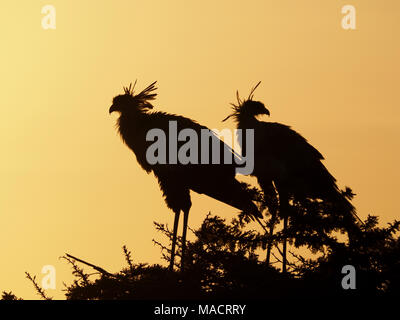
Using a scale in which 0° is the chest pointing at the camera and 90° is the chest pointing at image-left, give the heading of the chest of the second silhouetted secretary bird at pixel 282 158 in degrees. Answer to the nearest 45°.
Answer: approximately 90°

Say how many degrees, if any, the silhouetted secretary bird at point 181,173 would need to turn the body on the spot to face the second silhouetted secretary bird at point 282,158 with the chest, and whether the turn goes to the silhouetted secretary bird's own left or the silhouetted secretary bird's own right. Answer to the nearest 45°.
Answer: approximately 135° to the silhouetted secretary bird's own right

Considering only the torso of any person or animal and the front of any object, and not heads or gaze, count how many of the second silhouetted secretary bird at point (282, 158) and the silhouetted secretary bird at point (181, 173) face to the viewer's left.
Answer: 2

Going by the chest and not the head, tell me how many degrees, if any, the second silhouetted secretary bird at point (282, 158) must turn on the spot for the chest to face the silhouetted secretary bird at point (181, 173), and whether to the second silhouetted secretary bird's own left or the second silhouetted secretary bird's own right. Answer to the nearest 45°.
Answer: approximately 45° to the second silhouetted secretary bird's own left

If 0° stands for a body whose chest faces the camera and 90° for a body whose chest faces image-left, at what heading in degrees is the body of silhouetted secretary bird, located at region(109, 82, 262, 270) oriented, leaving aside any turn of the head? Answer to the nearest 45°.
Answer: approximately 90°
